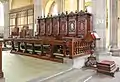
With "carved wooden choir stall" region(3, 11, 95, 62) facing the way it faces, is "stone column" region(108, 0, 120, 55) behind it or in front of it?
behind

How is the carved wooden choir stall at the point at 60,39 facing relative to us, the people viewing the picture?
facing the viewer and to the left of the viewer

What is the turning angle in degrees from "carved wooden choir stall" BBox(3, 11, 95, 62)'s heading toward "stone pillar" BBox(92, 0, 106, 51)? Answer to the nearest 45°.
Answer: approximately 135° to its left

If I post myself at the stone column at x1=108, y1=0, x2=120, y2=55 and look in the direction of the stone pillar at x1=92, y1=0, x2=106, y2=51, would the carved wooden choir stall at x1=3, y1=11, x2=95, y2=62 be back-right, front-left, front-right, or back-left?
front-right
